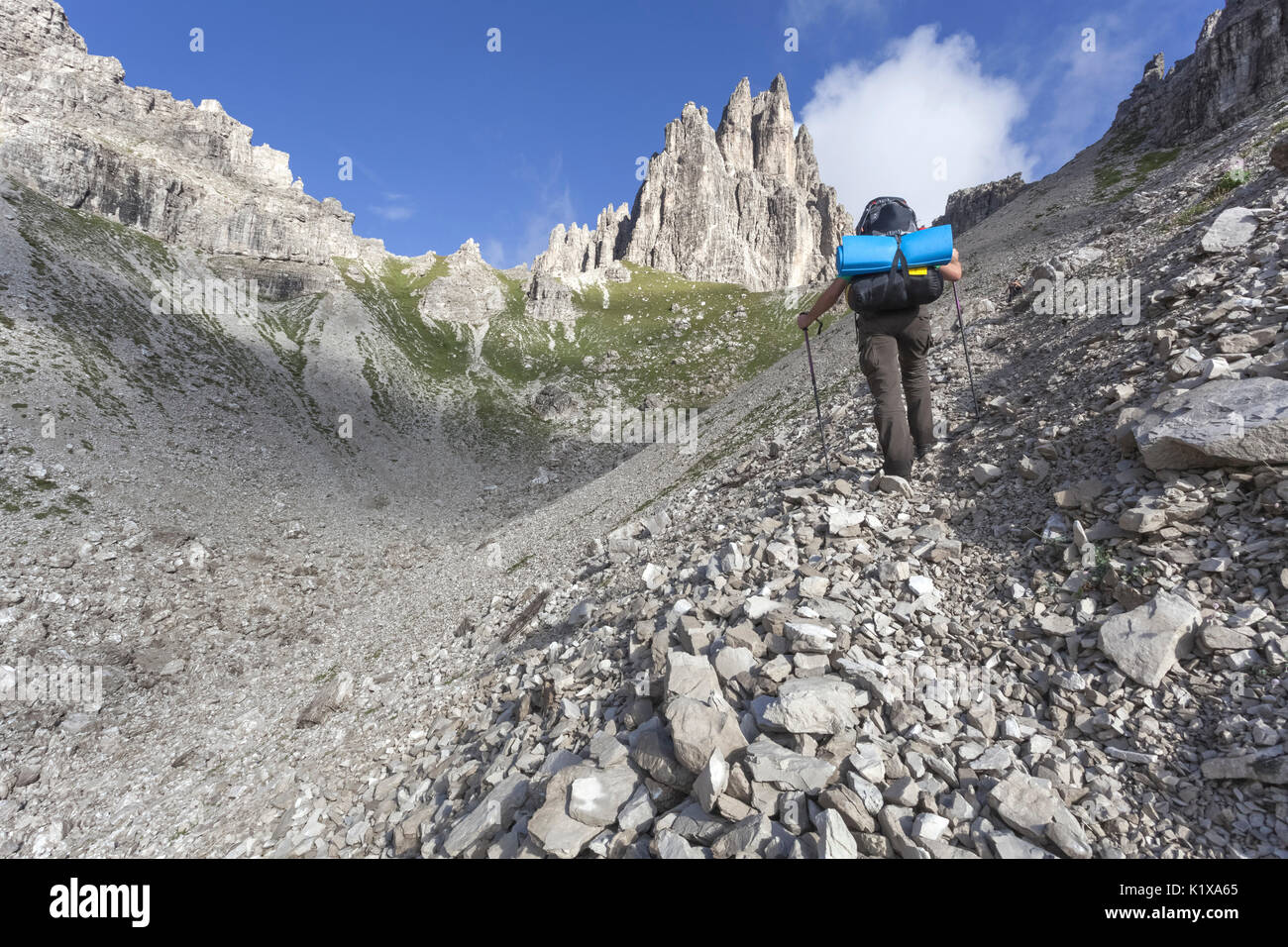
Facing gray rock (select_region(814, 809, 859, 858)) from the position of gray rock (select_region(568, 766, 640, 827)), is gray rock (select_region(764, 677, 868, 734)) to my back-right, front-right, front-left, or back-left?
front-left

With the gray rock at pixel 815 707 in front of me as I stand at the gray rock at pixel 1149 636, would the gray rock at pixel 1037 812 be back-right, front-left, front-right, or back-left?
front-left

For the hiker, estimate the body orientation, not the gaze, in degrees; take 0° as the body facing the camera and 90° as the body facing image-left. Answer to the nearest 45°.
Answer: approximately 180°

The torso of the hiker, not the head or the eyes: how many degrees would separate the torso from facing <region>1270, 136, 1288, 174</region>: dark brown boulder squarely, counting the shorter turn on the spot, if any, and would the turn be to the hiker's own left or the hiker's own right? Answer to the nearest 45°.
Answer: approximately 45° to the hiker's own right

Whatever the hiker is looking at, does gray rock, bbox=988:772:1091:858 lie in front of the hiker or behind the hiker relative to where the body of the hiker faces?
behind

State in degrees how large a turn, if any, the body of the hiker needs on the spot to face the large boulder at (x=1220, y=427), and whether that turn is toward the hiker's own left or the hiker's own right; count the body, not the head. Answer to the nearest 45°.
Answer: approximately 135° to the hiker's own right

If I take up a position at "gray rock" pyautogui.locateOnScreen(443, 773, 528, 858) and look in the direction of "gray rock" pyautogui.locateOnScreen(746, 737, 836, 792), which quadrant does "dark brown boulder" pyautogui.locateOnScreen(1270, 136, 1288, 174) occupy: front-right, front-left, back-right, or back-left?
front-left

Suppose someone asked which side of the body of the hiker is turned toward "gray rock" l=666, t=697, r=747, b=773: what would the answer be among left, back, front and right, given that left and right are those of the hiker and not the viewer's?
back

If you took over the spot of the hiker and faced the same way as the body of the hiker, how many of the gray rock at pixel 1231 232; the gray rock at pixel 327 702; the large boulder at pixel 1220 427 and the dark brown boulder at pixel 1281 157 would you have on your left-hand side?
1

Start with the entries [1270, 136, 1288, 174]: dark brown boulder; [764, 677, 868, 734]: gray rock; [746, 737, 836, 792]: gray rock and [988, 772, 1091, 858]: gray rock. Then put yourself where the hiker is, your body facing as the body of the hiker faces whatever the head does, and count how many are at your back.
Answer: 3

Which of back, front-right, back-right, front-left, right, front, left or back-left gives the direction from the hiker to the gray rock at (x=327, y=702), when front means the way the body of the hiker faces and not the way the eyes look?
left

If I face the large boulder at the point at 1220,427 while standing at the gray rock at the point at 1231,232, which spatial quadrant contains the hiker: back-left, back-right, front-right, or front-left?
front-right
